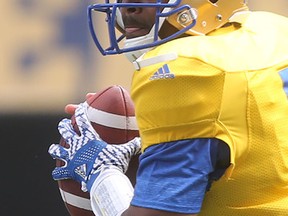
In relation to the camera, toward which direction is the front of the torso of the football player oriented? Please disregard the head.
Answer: to the viewer's left
